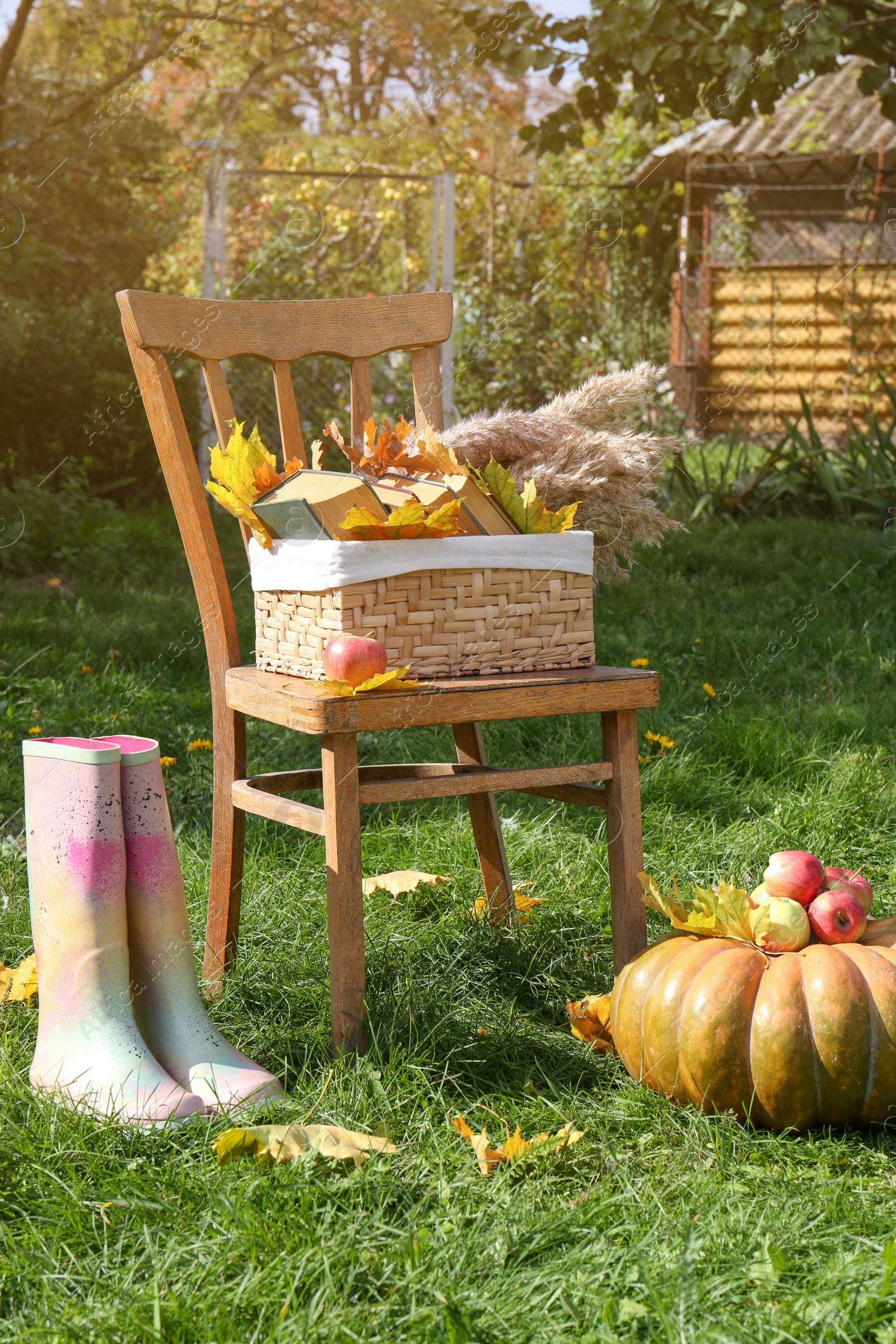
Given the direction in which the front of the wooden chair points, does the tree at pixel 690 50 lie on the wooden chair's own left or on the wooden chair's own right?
on the wooden chair's own left

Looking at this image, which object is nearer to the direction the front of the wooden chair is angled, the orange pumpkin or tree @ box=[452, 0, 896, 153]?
the orange pumpkin

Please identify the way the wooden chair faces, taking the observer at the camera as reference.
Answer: facing the viewer and to the right of the viewer

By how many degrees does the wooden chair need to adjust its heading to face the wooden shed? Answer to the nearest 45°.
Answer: approximately 135° to its left

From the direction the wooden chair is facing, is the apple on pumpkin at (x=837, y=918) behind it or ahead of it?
ahead
